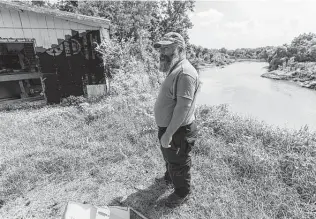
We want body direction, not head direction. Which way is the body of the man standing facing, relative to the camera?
to the viewer's left
